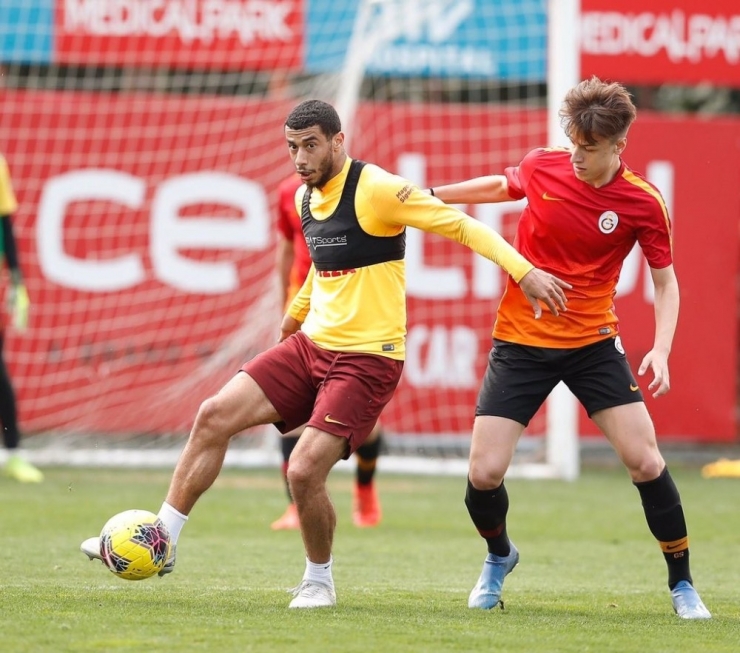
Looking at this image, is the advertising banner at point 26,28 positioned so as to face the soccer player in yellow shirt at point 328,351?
yes

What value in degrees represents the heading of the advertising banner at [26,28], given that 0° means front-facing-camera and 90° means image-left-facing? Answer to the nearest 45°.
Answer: approximately 0°

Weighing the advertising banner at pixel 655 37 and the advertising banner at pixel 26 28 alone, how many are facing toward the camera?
2

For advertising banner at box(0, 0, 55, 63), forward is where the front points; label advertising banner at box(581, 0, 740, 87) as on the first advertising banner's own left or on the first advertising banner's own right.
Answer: on the first advertising banner's own left

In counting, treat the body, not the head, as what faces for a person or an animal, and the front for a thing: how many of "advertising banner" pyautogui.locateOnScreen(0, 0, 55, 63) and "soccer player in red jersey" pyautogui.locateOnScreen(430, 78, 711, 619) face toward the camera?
2
